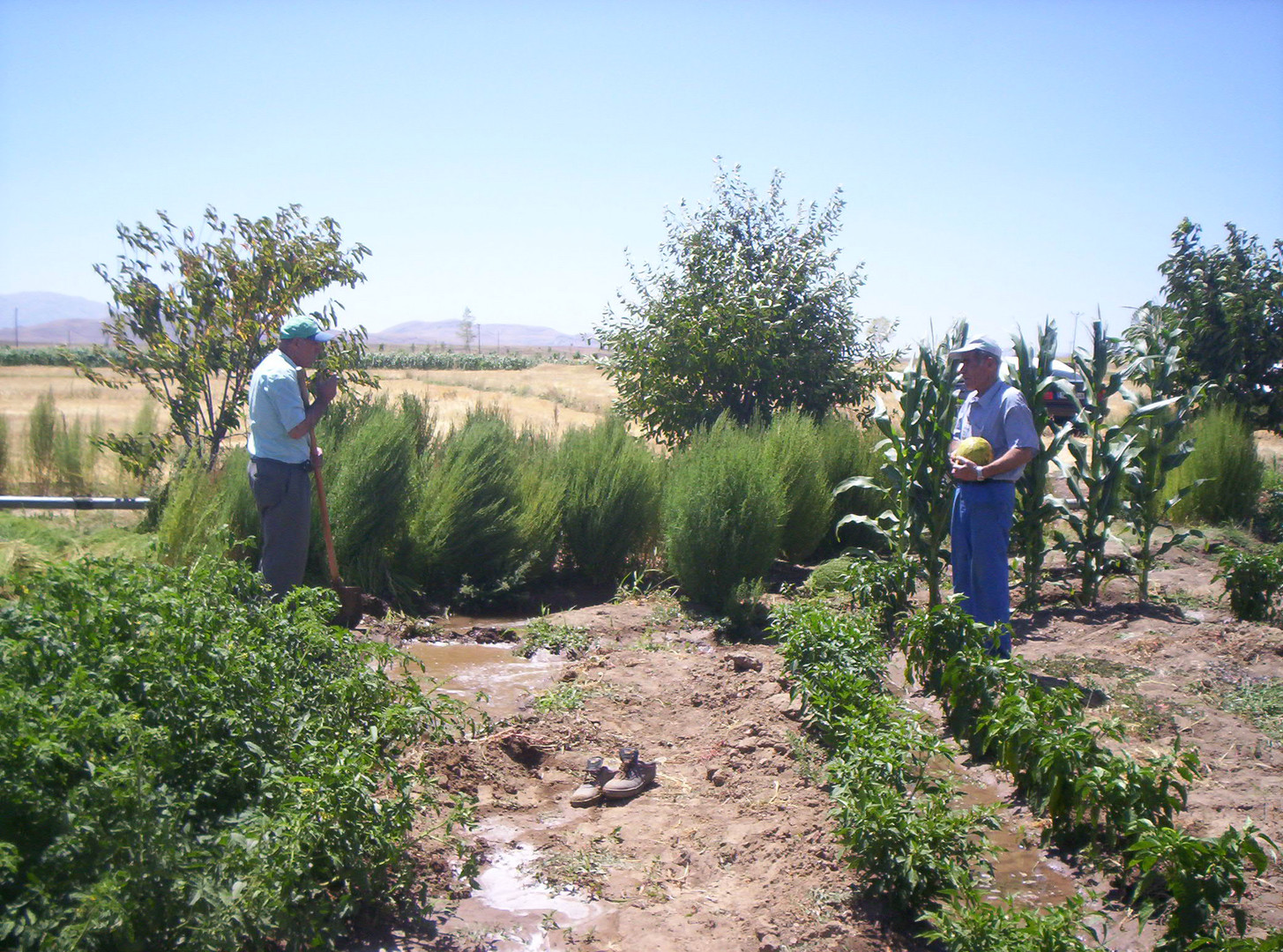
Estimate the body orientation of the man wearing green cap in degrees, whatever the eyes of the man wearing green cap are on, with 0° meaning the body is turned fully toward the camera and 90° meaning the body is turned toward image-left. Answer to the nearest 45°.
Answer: approximately 270°

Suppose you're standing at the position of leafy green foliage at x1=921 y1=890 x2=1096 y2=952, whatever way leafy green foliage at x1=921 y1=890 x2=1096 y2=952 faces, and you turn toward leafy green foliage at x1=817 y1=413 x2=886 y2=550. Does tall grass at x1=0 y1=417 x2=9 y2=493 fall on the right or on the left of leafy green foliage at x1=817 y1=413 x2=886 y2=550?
left

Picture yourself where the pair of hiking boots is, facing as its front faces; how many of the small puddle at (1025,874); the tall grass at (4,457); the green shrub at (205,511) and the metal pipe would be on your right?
3

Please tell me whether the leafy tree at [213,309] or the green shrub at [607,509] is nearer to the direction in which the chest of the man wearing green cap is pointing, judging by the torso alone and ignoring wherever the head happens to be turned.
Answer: the green shrub

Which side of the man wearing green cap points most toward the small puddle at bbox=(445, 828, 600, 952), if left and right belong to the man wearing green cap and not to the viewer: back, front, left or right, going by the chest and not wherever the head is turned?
right

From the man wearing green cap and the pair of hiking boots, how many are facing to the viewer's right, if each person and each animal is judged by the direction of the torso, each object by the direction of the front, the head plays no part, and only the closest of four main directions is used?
1

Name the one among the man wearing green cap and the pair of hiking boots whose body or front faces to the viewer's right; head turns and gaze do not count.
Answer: the man wearing green cap

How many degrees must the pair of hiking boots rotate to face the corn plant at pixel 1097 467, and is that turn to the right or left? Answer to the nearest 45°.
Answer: approximately 180°

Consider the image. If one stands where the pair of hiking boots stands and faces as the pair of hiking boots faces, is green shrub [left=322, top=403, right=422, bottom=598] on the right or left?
on its right

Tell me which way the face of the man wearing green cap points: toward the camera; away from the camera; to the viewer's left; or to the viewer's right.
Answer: to the viewer's right
